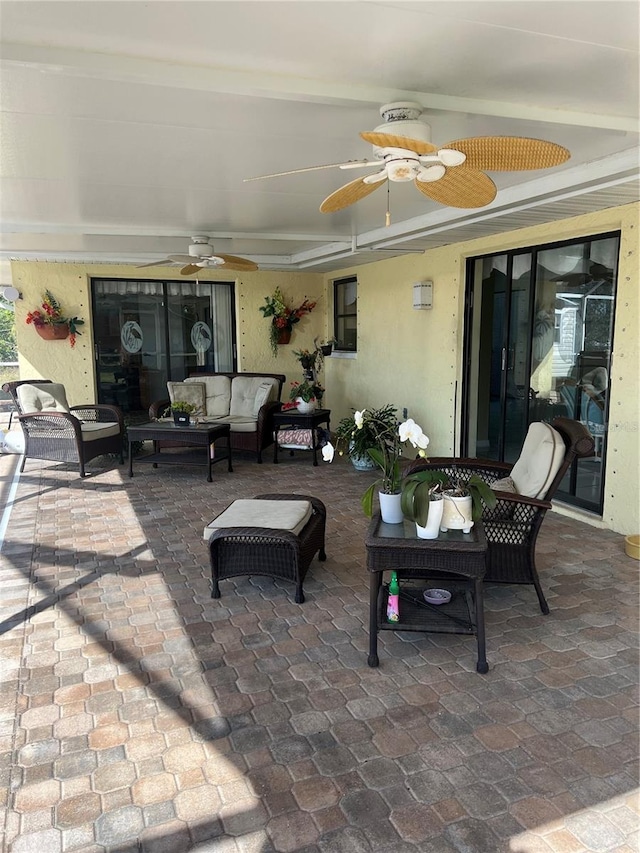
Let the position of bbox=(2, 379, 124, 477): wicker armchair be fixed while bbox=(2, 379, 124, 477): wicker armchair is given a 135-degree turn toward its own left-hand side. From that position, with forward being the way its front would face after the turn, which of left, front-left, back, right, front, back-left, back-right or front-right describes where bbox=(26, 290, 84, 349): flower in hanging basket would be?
front

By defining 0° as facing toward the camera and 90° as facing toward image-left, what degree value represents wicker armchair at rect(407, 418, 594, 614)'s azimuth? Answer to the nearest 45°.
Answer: approximately 90°

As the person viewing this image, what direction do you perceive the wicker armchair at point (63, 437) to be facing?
facing the viewer and to the right of the viewer

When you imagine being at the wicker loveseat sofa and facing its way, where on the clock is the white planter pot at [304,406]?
The white planter pot is roughly at 9 o'clock from the wicker loveseat sofa.

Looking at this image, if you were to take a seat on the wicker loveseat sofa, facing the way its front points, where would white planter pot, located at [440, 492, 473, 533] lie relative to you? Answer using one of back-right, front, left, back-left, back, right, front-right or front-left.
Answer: front-left

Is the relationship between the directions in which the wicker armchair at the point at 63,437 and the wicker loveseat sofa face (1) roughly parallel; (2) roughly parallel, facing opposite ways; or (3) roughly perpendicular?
roughly perpendicular

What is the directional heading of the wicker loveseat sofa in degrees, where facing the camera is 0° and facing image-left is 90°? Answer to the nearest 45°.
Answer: approximately 45°

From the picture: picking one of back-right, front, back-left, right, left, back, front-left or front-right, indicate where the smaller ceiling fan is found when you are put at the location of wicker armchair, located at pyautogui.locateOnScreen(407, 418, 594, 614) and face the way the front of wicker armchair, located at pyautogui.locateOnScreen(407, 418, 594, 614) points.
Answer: front-right

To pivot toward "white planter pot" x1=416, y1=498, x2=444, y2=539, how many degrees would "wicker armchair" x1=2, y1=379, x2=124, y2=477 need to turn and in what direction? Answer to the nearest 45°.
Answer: approximately 45° to its right

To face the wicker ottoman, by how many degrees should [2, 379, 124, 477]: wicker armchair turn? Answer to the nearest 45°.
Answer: approximately 45° to its right

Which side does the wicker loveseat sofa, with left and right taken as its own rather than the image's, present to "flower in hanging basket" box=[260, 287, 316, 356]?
back

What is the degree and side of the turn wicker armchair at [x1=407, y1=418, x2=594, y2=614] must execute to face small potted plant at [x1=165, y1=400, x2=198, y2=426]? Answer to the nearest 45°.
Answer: approximately 45° to its right

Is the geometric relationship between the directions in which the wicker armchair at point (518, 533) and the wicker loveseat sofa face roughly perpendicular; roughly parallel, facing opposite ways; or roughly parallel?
roughly perpendicular
